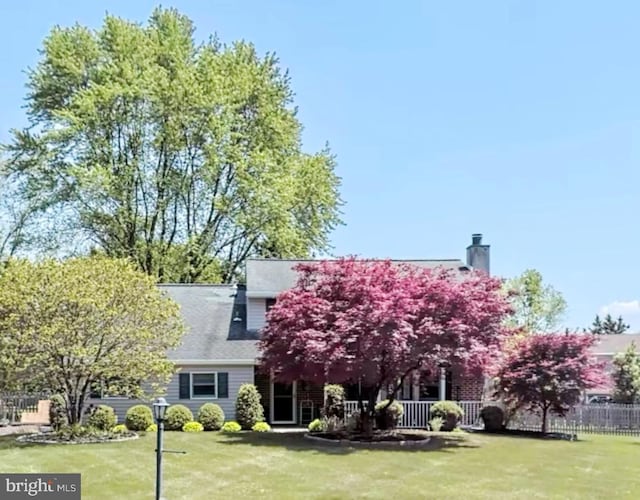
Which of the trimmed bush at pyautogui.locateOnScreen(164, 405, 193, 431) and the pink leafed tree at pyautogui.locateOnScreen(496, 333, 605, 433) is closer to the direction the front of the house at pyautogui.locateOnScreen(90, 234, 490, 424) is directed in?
the trimmed bush

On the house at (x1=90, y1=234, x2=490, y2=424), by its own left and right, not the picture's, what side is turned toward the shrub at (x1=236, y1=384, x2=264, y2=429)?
front

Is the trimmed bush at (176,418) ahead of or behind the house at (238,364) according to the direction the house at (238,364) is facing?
ahead

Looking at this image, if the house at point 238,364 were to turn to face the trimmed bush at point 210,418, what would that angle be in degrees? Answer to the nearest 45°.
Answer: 0° — it already faces it

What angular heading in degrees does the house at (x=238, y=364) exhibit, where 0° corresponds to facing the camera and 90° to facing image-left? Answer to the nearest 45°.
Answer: approximately 0°

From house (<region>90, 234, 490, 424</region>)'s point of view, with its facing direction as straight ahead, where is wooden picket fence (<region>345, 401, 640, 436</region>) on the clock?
The wooden picket fence is roughly at 9 o'clock from the house.
